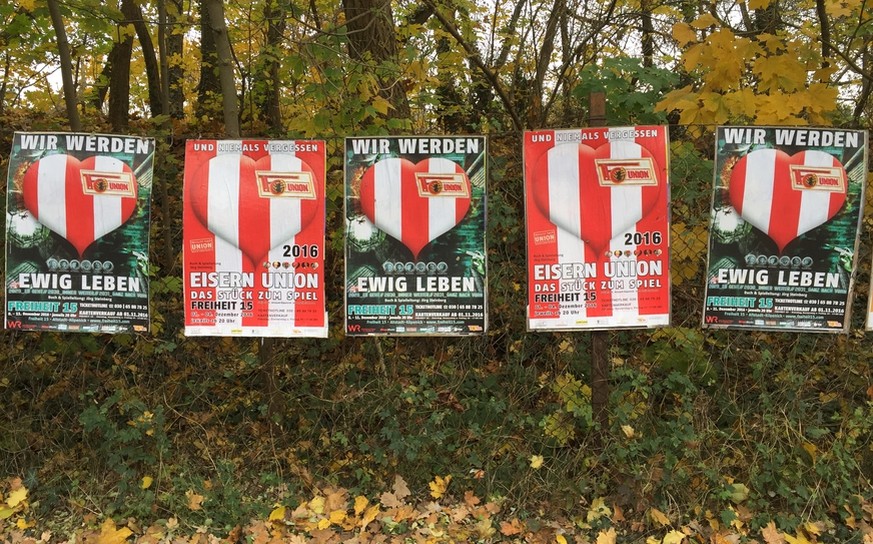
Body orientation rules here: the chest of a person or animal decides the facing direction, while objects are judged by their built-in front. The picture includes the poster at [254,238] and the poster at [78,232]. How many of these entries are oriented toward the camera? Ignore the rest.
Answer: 2

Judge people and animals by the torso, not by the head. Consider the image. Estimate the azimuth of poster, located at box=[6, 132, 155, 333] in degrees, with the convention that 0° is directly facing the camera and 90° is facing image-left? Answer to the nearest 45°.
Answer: approximately 0°

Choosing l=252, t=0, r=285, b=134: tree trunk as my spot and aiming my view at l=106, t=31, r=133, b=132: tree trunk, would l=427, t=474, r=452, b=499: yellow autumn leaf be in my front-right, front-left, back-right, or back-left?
back-left

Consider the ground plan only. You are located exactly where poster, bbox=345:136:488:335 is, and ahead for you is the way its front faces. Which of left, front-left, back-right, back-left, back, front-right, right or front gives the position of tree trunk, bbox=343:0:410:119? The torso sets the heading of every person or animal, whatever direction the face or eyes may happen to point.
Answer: back

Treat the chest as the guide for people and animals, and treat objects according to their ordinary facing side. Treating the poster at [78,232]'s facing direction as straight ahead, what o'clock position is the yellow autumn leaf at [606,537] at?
The yellow autumn leaf is roughly at 10 o'clock from the poster.

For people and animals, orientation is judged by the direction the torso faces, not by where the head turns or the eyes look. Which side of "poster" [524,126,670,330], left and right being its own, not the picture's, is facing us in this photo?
front

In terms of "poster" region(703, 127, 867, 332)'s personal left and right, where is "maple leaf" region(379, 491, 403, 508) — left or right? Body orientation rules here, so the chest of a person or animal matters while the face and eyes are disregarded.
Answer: on its right

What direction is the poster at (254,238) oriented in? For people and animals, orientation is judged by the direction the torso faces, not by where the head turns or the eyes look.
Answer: toward the camera

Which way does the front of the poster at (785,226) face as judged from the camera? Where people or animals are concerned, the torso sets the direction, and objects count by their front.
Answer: facing the viewer

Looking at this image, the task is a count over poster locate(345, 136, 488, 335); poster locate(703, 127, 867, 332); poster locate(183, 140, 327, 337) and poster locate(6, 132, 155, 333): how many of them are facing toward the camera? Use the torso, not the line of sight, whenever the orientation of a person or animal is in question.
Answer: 4

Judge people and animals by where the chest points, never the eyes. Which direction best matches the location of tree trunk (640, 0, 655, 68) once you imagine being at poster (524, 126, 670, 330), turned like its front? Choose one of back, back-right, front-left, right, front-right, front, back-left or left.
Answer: back

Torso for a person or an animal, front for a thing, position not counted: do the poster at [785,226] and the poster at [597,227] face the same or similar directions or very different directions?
same or similar directions
